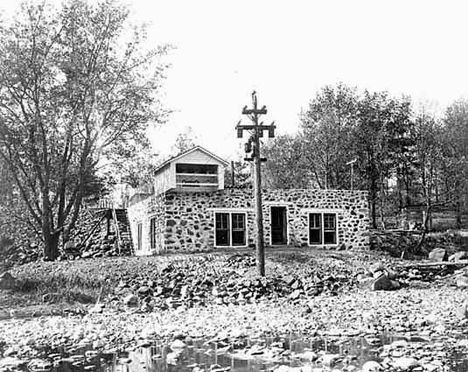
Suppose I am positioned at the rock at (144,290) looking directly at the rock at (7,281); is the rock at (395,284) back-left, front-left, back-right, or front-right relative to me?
back-right

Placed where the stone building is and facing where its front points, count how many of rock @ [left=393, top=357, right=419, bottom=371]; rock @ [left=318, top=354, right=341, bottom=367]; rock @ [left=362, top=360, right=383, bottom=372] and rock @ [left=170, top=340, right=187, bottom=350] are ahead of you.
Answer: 4

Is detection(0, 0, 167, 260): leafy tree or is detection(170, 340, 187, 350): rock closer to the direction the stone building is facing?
the rock

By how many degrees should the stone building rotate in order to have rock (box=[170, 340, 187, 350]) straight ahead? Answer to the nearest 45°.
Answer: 0° — it already faces it

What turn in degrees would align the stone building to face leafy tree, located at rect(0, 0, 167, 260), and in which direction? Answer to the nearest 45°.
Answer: approximately 90° to its right

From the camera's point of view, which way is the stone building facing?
toward the camera

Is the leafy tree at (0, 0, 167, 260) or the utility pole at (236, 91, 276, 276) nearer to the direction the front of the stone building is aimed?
the utility pole

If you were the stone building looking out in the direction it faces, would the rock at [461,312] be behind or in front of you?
in front

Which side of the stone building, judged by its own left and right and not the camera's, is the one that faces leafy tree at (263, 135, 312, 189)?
back

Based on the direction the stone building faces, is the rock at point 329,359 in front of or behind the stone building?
in front

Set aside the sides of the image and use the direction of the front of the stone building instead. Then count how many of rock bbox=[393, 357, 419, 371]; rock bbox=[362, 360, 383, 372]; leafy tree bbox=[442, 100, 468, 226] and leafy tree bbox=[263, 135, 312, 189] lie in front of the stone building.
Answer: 2

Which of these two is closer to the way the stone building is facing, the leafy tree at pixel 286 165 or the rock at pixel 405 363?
the rock

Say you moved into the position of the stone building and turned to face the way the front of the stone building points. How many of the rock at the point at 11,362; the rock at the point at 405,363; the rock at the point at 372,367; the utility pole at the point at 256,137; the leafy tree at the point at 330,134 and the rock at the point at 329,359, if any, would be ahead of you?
5

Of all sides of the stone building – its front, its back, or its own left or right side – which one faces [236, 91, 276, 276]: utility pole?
front

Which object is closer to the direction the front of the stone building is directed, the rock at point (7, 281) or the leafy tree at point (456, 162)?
the rock

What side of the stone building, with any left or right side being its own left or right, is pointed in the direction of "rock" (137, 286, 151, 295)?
front

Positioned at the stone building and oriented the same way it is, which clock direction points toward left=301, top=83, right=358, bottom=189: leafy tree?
The leafy tree is roughly at 7 o'clock from the stone building.

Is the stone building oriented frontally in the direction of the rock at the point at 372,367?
yes
